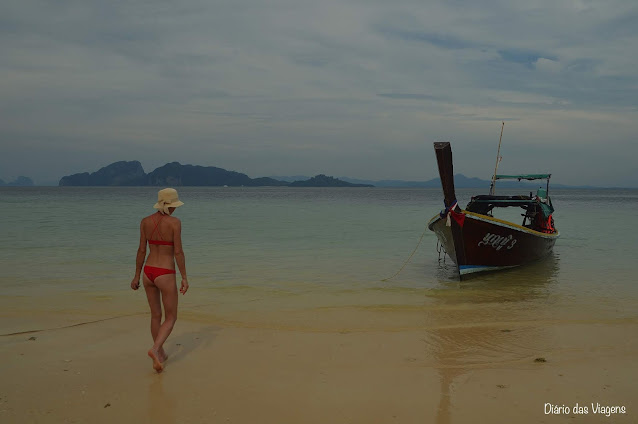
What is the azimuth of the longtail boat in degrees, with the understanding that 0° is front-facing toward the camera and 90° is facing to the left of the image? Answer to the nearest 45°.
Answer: approximately 45°

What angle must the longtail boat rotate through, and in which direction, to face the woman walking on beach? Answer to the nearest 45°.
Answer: approximately 45° to its left

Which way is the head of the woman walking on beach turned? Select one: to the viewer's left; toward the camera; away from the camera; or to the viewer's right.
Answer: away from the camera
